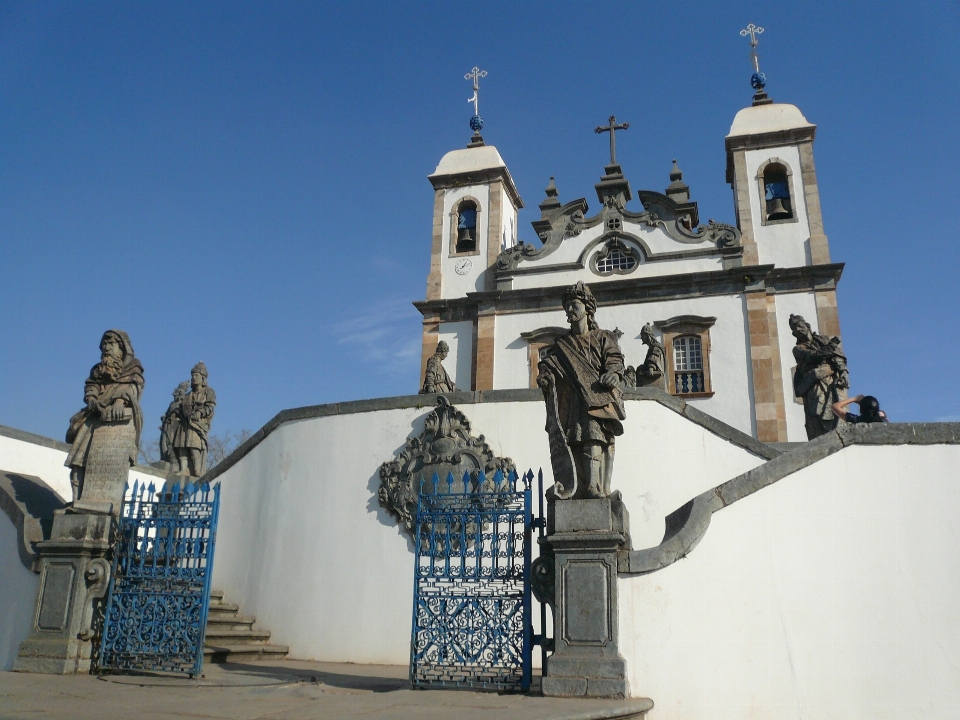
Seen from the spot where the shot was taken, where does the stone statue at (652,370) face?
facing to the left of the viewer

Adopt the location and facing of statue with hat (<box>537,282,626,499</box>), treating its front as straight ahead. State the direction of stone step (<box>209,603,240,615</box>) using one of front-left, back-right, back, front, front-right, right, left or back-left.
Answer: back-right

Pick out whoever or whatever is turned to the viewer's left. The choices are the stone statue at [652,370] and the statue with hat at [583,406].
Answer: the stone statue

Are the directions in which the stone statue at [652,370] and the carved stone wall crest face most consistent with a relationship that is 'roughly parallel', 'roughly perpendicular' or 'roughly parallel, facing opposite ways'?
roughly perpendicular

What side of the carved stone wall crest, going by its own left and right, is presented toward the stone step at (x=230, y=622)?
right

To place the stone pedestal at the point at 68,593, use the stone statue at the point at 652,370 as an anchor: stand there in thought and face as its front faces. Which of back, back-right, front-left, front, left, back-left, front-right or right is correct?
front-left

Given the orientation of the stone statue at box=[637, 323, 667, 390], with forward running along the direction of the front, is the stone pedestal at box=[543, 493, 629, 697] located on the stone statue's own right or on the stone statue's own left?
on the stone statue's own left

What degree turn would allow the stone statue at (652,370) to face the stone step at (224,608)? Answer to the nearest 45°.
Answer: approximately 45° to its left

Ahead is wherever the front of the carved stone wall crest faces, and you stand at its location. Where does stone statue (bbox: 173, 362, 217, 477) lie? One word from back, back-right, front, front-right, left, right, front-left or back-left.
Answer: back-right

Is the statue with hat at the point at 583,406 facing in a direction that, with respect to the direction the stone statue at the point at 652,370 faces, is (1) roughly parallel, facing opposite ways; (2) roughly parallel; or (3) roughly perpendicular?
roughly perpendicular

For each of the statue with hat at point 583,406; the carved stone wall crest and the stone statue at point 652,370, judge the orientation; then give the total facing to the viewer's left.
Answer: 1

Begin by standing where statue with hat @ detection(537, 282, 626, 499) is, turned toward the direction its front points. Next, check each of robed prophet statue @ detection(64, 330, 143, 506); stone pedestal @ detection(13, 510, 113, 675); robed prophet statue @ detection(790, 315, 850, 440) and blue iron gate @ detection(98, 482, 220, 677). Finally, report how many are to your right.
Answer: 3

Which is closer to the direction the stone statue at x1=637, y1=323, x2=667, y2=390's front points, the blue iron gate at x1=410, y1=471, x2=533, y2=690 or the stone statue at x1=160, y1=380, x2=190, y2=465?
the stone statue
